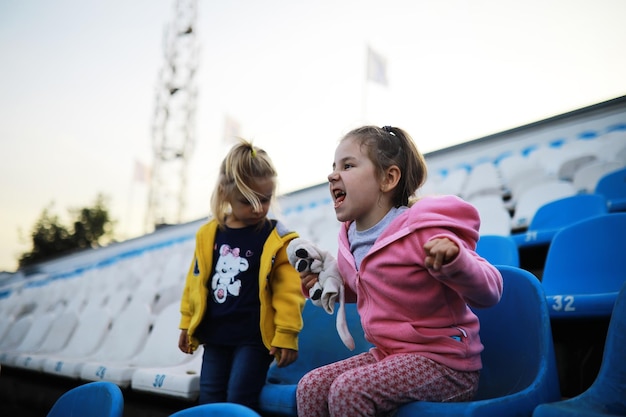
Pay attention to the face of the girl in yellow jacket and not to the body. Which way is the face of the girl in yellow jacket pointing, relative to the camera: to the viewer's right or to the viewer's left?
to the viewer's right

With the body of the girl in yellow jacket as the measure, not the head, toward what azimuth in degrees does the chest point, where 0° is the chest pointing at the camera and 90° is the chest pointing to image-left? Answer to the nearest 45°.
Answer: approximately 0°

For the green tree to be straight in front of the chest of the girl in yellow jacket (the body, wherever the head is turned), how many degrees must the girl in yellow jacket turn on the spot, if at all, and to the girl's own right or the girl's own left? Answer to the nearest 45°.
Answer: approximately 180°

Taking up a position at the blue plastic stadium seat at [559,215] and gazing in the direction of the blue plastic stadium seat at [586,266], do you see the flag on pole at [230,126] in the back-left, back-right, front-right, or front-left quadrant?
back-right

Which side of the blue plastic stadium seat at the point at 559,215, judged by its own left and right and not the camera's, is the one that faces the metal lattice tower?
right

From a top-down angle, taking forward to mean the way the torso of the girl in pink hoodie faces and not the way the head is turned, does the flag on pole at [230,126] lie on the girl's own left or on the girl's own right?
on the girl's own right

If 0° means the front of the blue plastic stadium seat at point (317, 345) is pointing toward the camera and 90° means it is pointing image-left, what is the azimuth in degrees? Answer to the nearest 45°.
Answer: approximately 45°

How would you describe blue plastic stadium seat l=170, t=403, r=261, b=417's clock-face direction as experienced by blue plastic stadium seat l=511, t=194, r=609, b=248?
blue plastic stadium seat l=170, t=403, r=261, b=417 is roughly at 11 o'clock from blue plastic stadium seat l=511, t=194, r=609, b=248.

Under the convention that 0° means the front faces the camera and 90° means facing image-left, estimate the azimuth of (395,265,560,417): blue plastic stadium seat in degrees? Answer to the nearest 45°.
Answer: approximately 45°

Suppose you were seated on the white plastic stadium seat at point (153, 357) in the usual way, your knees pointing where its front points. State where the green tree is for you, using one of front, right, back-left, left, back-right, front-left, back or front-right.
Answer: back-right
